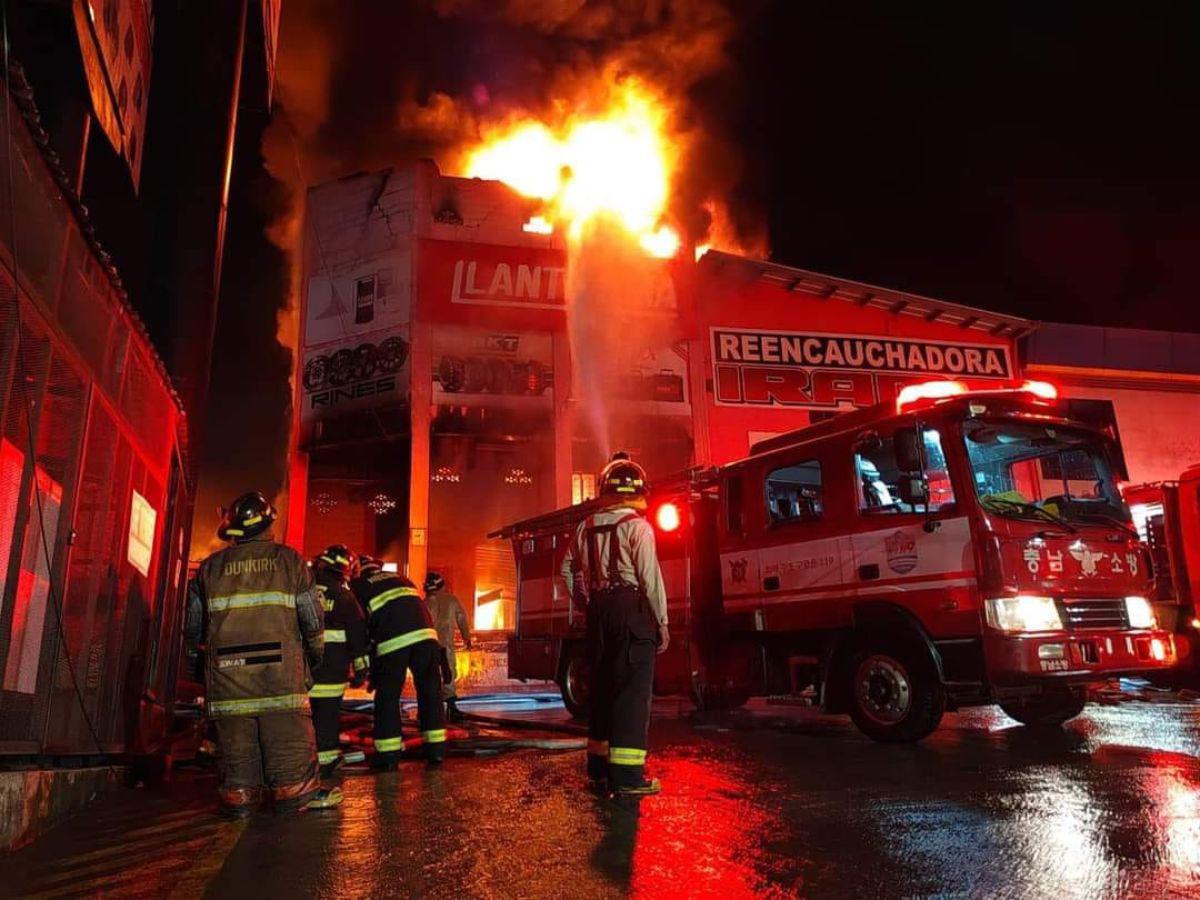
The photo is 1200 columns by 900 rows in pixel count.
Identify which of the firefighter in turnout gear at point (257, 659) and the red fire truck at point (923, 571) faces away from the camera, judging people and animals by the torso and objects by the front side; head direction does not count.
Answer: the firefighter in turnout gear

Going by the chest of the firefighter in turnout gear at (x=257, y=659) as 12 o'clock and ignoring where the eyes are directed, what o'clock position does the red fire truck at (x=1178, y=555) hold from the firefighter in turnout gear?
The red fire truck is roughly at 3 o'clock from the firefighter in turnout gear.

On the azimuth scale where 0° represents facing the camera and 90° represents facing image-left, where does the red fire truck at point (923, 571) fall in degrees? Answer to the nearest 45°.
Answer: approximately 315°

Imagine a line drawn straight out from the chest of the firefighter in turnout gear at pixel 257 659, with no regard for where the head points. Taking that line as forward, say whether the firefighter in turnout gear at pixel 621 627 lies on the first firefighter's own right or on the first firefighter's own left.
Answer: on the first firefighter's own right

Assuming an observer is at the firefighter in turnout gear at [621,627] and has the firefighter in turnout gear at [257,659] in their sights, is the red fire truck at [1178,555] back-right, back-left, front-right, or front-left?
back-right

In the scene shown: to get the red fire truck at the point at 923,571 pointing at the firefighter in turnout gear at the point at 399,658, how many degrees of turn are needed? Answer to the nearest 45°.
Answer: approximately 135° to its right

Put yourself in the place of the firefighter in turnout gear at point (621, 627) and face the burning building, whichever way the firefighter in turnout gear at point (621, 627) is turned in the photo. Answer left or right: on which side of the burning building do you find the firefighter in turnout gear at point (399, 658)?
left

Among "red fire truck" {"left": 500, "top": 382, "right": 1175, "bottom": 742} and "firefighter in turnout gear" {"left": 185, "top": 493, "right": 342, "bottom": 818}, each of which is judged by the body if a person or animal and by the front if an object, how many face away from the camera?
1

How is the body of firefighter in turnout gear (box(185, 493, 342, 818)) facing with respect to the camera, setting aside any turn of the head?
away from the camera

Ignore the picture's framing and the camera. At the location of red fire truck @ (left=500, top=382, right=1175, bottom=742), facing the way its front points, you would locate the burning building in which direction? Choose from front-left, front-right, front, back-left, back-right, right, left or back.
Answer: back

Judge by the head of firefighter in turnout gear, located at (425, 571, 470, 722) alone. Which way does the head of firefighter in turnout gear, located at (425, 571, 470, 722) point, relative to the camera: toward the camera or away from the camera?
away from the camera

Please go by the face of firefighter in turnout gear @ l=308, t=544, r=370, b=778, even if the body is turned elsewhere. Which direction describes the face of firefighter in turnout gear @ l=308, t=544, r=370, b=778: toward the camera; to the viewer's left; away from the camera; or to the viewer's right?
away from the camera

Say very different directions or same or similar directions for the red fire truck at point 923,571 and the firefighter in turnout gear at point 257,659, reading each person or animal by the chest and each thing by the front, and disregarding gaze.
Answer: very different directions

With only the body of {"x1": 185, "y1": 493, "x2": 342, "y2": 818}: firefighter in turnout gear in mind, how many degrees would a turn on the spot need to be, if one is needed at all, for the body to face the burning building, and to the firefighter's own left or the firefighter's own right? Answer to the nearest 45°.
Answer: approximately 45° to the firefighter's own right
